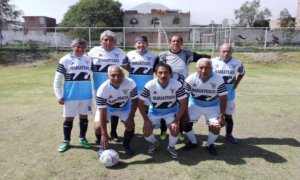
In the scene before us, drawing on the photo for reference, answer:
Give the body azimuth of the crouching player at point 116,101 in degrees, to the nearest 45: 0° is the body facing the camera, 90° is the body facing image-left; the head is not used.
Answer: approximately 0°

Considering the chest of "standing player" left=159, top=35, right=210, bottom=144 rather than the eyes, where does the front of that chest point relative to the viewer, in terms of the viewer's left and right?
facing the viewer

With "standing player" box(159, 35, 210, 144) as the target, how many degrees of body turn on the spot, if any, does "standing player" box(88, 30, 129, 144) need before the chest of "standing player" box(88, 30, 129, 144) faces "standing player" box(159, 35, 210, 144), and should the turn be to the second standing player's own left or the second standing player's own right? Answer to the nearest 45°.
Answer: approximately 90° to the second standing player's own left

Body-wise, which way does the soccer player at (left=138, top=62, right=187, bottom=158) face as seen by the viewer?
toward the camera

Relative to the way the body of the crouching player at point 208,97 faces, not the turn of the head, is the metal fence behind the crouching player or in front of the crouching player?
behind

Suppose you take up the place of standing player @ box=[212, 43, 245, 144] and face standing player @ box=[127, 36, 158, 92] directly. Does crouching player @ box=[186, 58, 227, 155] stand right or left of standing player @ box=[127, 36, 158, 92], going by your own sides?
left

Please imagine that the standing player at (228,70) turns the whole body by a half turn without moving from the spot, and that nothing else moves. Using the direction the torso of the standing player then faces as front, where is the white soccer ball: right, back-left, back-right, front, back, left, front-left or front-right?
back-left

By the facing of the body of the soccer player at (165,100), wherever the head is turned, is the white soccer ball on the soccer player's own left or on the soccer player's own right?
on the soccer player's own right
